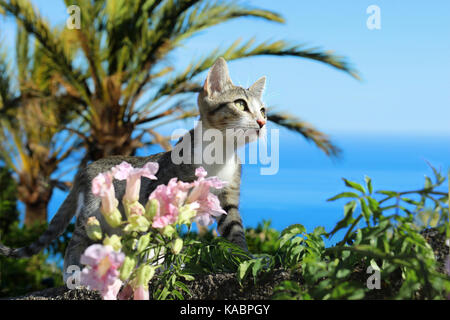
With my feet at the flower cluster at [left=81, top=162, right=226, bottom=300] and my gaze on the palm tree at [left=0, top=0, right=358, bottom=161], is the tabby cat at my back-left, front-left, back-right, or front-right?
front-right

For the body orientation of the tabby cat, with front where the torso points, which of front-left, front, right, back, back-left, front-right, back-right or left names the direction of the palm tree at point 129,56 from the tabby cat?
left

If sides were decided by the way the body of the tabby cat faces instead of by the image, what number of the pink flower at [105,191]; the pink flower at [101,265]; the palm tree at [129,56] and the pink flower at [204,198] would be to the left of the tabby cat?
1

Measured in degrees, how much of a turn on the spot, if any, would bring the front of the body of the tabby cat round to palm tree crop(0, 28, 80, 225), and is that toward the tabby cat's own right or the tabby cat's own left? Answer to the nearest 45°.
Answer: approximately 90° to the tabby cat's own left

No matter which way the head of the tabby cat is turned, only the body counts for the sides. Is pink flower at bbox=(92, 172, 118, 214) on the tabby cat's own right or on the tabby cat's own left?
on the tabby cat's own right

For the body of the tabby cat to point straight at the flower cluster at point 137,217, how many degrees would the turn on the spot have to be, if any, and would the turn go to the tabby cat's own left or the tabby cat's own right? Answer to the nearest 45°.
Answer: approximately 90° to the tabby cat's own right

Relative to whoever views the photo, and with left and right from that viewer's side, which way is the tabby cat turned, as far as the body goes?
facing to the right of the viewer

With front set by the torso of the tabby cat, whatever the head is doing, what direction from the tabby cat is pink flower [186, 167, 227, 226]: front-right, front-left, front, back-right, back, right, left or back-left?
right

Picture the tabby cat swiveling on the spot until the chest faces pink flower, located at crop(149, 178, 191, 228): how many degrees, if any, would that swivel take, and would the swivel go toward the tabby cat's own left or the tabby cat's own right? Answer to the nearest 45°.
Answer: approximately 90° to the tabby cat's own right

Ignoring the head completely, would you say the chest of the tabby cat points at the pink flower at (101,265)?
no
